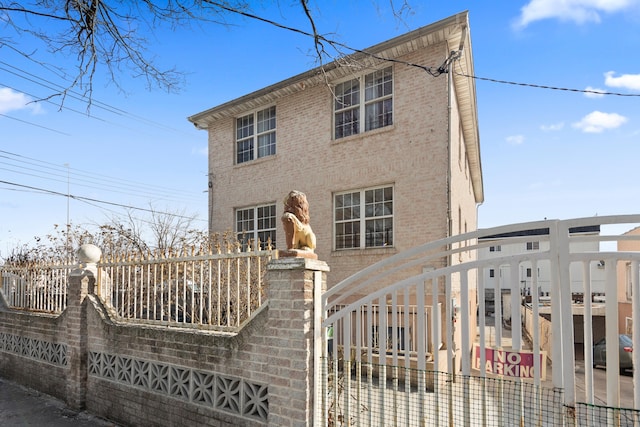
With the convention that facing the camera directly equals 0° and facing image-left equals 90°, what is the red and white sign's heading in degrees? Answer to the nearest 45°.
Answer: approximately 0°

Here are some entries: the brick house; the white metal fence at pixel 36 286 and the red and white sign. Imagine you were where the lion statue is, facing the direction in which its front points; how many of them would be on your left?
0

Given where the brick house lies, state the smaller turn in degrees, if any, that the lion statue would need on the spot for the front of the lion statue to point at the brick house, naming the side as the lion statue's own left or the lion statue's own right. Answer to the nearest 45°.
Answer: approximately 135° to the lion statue's own right

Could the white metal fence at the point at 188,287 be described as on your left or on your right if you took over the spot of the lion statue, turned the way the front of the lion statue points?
on your right

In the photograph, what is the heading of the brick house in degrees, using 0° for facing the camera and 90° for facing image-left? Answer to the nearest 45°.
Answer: approximately 45°

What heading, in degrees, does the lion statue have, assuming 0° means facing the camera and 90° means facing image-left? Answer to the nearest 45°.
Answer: approximately 45°
